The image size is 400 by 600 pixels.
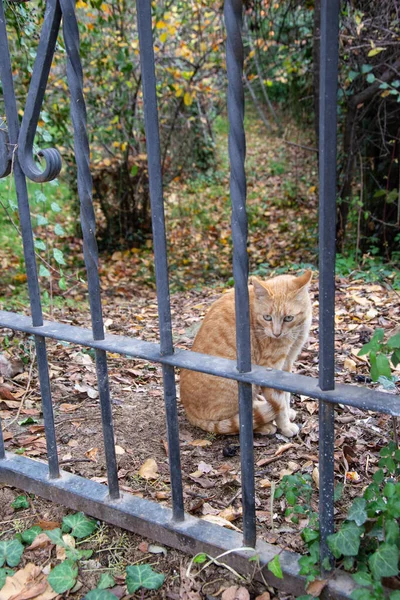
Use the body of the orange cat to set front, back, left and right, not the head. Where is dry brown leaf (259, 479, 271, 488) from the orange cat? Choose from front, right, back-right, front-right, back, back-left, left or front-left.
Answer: front-right

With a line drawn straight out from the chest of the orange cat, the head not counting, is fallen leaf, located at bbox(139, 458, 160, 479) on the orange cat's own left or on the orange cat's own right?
on the orange cat's own right

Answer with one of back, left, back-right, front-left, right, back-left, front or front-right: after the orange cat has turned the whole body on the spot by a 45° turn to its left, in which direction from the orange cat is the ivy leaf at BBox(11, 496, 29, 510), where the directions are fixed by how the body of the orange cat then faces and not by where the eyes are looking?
back-right

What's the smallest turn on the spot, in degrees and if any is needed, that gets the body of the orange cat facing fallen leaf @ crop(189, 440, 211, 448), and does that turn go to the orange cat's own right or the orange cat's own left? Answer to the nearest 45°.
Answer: approximately 90° to the orange cat's own right

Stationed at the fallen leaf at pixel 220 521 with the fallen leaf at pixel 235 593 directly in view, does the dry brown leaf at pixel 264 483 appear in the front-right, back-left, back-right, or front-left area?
back-left

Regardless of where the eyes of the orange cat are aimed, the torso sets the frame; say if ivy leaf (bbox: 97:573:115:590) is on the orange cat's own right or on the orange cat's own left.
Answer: on the orange cat's own right

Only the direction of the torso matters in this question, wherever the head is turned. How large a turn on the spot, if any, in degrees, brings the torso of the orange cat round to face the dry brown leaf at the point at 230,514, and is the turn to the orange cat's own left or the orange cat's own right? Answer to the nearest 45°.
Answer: approximately 45° to the orange cat's own right

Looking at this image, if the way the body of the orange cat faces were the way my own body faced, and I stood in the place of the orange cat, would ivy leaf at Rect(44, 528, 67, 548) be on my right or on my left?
on my right

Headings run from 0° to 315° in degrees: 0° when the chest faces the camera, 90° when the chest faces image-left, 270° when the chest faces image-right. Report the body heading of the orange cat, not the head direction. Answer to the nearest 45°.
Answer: approximately 315°

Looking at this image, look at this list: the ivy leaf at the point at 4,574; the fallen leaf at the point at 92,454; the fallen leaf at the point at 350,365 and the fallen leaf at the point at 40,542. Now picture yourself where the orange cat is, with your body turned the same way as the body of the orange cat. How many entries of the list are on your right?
3
